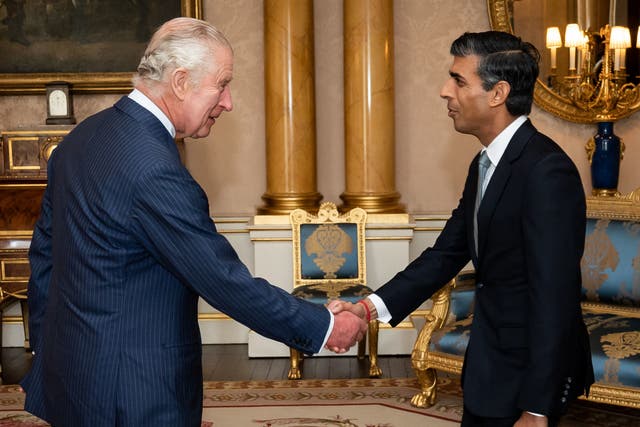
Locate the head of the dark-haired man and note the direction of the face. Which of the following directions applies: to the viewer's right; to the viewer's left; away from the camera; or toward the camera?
to the viewer's left

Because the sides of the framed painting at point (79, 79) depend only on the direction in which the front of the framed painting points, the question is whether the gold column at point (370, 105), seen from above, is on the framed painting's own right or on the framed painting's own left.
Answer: on the framed painting's own left

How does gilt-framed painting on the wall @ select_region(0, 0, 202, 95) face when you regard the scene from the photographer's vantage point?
facing the viewer

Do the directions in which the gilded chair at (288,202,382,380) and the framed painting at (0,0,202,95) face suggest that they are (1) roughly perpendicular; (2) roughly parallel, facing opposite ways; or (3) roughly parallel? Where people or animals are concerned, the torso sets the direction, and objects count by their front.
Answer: roughly parallel

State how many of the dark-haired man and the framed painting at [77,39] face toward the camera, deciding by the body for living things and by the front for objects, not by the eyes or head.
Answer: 1

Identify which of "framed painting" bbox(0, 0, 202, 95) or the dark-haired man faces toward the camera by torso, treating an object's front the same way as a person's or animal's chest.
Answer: the framed painting

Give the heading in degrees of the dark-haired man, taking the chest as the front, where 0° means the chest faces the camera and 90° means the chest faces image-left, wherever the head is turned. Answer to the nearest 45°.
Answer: approximately 90°

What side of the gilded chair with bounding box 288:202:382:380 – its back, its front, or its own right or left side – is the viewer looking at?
front

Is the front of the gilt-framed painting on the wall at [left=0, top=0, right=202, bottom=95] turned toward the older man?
yes

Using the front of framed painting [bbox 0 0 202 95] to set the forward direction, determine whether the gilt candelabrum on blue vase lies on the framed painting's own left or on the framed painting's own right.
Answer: on the framed painting's own left

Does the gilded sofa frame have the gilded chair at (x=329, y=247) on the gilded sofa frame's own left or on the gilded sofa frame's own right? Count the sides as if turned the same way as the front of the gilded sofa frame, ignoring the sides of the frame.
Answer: on the gilded sofa frame's own right

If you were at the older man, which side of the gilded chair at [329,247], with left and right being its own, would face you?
front

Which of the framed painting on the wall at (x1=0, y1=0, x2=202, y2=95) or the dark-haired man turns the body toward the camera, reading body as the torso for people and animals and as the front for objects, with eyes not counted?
the framed painting on the wall

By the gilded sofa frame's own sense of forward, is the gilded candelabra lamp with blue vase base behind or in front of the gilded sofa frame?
behind

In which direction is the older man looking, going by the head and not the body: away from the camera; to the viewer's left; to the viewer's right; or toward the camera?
to the viewer's right

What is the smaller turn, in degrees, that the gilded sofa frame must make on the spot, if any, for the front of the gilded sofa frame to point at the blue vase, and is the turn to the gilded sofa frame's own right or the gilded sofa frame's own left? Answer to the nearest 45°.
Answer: approximately 180°

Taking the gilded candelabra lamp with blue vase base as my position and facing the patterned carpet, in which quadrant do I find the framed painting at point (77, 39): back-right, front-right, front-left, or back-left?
front-right

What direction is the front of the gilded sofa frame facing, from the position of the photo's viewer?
facing the viewer and to the left of the viewer
